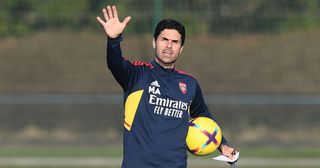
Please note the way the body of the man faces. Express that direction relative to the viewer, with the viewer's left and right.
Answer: facing the viewer and to the right of the viewer
